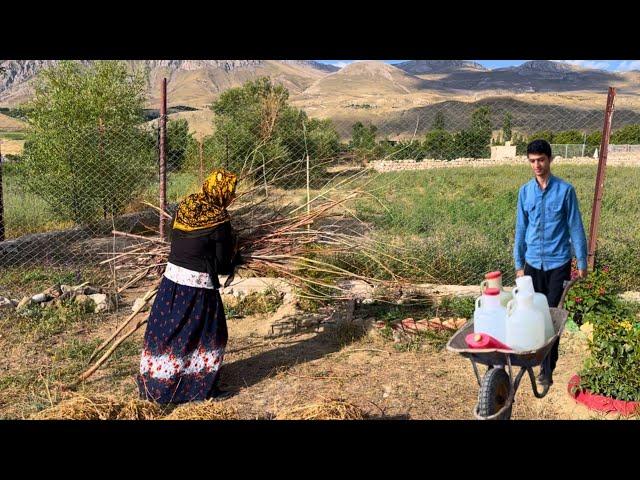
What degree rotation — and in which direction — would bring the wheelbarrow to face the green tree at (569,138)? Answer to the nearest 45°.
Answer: approximately 135° to its right

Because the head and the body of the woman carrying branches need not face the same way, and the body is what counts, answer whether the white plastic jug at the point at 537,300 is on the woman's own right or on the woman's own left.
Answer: on the woman's own right

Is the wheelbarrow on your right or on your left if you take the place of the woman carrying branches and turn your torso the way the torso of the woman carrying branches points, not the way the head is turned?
on your right

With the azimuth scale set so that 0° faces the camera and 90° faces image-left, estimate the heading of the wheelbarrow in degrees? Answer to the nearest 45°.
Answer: approximately 45°

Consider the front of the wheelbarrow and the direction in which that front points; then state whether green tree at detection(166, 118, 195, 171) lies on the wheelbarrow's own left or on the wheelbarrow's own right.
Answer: on the wheelbarrow's own right

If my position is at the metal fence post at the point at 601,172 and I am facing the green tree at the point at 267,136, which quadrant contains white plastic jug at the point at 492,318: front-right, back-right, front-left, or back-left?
back-left

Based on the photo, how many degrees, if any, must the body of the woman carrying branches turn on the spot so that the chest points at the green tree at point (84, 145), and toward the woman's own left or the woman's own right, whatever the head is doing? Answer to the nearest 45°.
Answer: approximately 45° to the woman's own left
